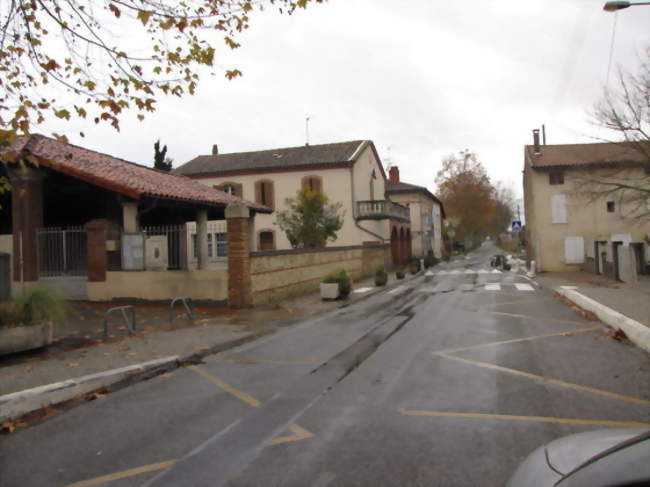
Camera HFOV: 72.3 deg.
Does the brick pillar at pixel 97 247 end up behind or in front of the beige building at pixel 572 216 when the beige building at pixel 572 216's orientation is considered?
in front

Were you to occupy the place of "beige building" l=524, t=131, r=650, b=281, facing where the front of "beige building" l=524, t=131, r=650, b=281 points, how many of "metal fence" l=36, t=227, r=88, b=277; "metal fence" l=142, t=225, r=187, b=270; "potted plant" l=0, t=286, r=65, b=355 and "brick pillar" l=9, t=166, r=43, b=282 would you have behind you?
0

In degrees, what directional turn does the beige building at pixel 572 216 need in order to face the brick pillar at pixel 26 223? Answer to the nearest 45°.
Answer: approximately 45° to its right

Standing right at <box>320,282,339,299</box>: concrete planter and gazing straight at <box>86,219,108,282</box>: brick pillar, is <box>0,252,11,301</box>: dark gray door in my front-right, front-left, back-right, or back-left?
front-left

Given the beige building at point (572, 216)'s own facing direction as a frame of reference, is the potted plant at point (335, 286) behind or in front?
in front

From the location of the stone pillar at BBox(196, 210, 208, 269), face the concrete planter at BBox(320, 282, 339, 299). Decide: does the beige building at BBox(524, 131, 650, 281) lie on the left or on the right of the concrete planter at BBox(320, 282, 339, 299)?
left

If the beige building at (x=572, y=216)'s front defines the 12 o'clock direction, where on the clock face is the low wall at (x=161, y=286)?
The low wall is roughly at 1 o'clock from the beige building.

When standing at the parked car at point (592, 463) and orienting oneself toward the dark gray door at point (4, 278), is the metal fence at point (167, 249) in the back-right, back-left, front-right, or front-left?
front-right

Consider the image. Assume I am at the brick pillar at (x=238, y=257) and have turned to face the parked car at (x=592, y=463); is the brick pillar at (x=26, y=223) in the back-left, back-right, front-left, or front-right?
back-right

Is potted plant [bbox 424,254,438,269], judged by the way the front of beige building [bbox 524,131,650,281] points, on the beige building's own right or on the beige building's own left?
on the beige building's own right

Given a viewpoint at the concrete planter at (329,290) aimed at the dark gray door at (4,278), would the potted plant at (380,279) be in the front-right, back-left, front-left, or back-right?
back-right

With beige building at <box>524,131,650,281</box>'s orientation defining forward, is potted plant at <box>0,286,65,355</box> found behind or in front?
in front

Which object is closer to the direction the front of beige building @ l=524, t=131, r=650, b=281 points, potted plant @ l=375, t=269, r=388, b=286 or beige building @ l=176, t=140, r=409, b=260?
the potted plant
